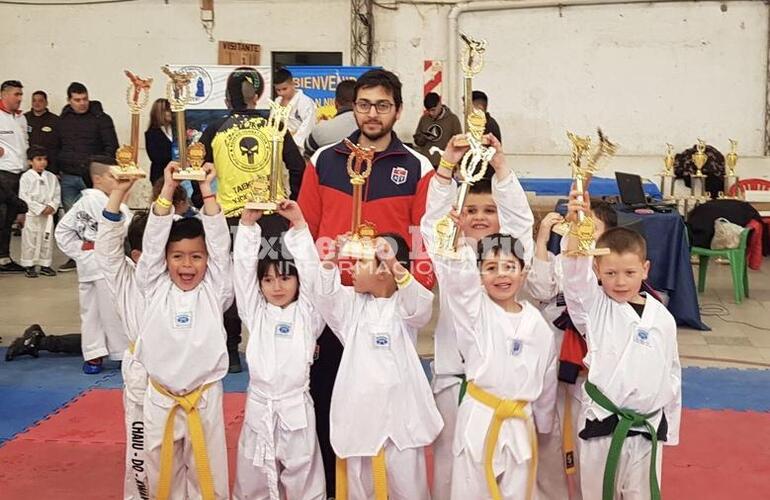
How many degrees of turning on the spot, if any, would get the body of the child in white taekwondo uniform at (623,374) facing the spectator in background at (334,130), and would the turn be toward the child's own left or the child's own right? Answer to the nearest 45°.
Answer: approximately 135° to the child's own right

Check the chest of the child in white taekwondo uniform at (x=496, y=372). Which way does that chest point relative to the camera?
toward the camera

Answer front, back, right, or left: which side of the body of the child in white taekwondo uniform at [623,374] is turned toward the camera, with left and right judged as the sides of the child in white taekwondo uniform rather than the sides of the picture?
front

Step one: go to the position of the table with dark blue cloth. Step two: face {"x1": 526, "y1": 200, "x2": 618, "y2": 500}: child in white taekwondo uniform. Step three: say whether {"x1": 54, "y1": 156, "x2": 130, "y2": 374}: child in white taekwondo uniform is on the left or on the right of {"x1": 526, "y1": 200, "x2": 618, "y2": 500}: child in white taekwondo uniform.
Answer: right

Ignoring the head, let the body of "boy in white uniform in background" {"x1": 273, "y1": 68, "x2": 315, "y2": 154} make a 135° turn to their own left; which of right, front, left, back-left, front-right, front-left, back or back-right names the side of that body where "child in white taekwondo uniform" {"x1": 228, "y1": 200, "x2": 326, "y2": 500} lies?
right

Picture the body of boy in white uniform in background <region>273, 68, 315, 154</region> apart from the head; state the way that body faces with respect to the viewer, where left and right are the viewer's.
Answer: facing the viewer and to the left of the viewer
